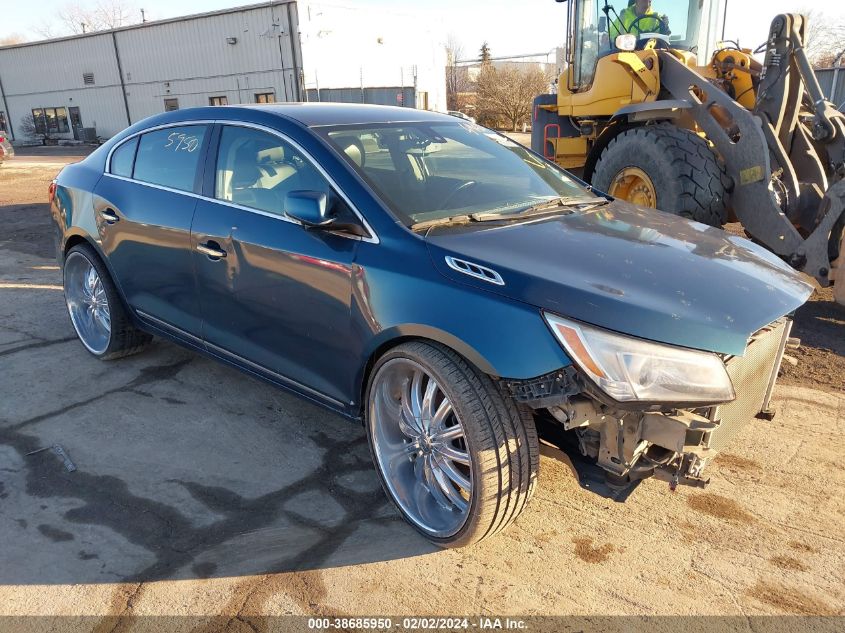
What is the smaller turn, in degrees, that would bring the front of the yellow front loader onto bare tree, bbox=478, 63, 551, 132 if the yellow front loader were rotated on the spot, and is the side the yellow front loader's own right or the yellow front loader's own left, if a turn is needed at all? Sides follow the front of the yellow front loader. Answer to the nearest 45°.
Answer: approximately 135° to the yellow front loader's own left

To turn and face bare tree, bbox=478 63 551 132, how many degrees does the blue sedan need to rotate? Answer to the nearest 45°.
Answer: approximately 135° to its left

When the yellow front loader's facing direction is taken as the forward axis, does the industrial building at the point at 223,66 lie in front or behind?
behind

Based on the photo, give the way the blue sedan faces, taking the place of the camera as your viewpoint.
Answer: facing the viewer and to the right of the viewer

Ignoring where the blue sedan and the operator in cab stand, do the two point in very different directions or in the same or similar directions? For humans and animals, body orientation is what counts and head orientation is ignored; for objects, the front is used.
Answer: same or similar directions

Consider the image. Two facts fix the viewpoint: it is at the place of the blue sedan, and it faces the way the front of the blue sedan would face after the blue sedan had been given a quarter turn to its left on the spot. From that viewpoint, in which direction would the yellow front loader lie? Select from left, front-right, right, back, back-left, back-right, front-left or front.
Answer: front

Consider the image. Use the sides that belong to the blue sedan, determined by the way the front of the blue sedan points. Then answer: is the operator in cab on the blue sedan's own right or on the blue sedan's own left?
on the blue sedan's own left

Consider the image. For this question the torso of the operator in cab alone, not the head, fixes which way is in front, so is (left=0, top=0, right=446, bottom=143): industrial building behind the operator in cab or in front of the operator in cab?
behind

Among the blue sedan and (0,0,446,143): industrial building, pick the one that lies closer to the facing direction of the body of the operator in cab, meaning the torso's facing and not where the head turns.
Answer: the blue sedan
